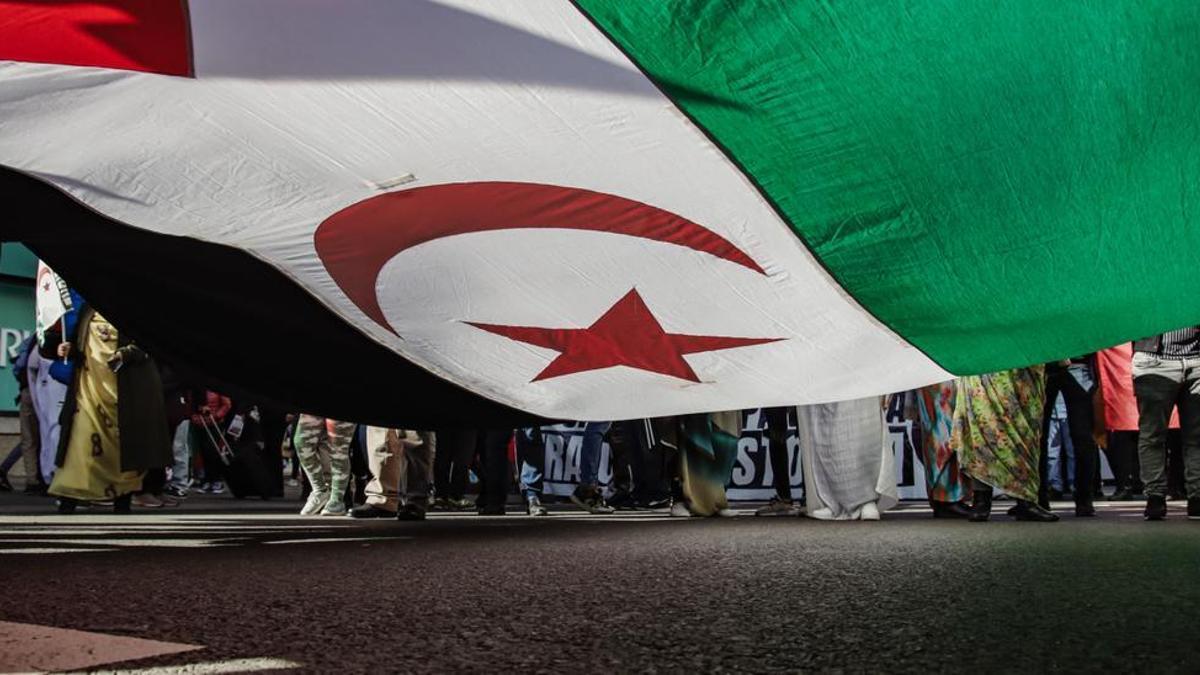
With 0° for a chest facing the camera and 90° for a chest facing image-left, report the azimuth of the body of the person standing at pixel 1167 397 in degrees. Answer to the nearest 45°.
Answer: approximately 0°

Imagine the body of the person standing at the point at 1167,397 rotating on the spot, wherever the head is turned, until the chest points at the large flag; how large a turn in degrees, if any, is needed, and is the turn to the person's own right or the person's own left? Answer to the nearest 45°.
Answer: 0° — they already face it

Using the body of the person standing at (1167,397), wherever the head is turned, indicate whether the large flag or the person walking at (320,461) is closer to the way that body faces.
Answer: the large flag

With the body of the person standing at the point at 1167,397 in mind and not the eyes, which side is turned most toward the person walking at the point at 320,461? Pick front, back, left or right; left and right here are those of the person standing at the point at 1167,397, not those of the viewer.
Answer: right
